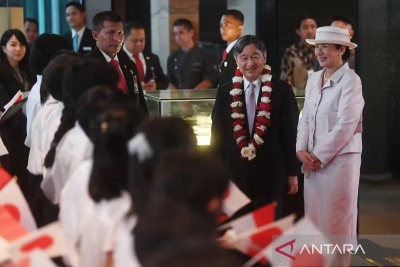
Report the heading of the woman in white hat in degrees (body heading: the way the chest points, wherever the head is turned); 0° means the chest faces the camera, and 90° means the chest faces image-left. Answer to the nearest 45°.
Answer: approximately 45°

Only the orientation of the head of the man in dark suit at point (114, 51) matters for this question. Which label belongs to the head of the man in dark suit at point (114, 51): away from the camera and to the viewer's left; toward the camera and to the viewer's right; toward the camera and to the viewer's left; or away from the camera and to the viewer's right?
toward the camera and to the viewer's right

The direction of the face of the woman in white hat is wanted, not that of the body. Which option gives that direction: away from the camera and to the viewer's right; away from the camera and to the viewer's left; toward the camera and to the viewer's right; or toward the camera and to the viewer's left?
toward the camera and to the viewer's left

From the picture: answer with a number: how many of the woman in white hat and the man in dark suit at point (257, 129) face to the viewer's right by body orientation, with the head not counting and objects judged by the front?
0

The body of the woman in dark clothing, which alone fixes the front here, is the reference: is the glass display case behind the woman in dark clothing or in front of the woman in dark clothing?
in front

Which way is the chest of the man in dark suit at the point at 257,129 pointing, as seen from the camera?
toward the camera

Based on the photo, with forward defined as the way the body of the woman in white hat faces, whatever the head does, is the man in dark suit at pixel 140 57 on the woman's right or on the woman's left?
on the woman's right

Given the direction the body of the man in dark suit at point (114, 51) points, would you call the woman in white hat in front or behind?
in front

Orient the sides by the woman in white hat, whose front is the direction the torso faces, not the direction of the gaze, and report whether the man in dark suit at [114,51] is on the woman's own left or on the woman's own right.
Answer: on the woman's own right

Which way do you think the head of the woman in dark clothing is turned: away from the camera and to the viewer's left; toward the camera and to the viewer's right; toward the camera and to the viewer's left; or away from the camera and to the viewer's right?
toward the camera and to the viewer's right

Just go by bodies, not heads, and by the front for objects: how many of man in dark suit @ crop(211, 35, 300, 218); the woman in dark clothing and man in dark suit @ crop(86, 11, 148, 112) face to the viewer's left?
0

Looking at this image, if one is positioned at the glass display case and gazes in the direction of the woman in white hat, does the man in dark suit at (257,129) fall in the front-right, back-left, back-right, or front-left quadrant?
front-right

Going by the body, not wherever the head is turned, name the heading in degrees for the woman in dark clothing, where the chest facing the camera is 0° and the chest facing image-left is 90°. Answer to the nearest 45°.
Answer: approximately 315°

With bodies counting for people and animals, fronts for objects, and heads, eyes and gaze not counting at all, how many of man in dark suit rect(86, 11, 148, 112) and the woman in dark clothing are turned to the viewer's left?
0

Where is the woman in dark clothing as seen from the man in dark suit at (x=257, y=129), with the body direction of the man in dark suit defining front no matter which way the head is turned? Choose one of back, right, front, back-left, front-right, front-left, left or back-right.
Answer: back-right

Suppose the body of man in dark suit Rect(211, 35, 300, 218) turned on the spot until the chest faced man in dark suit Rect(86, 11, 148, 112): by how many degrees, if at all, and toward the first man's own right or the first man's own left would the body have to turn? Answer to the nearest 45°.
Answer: approximately 135° to the first man's own right
